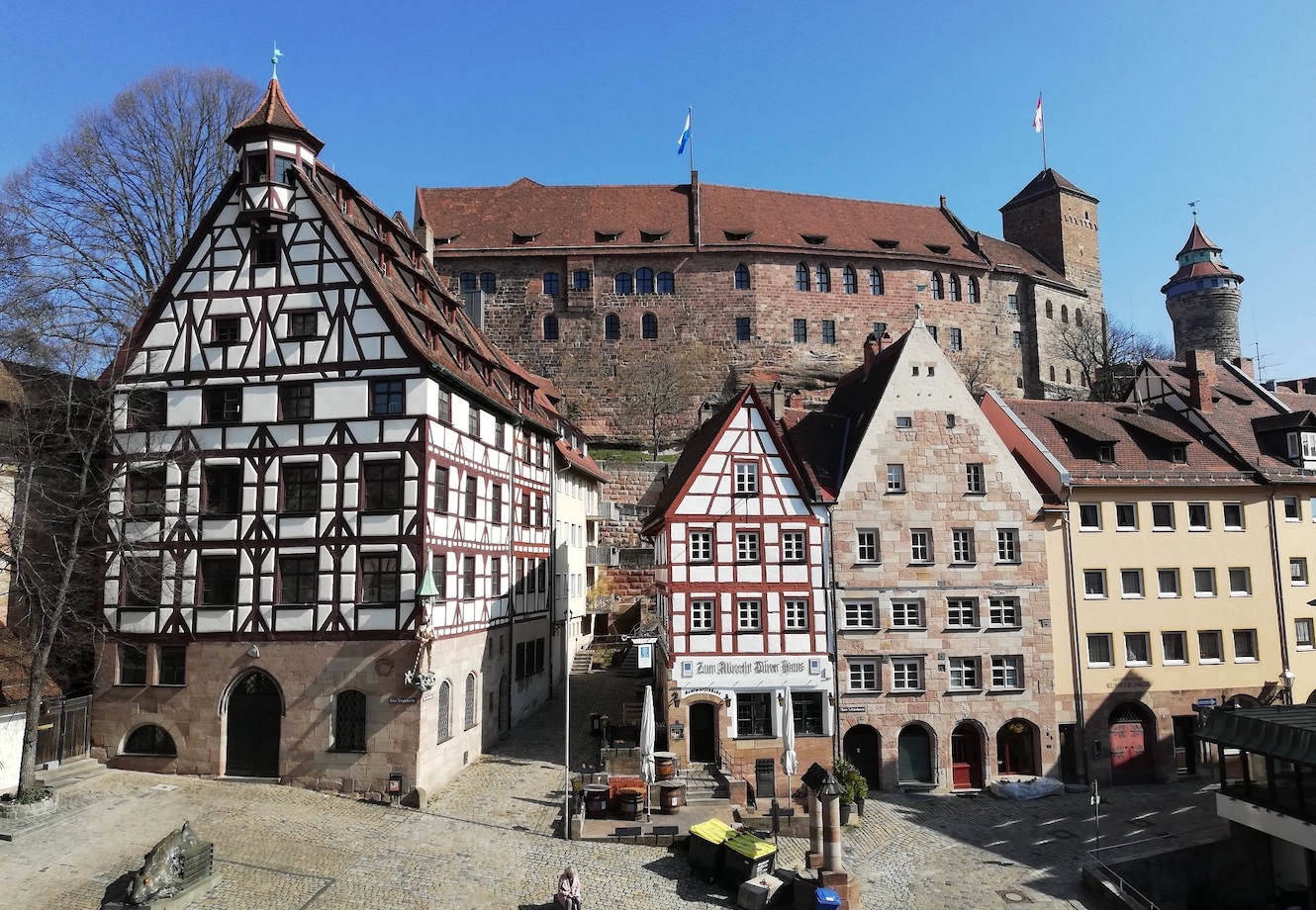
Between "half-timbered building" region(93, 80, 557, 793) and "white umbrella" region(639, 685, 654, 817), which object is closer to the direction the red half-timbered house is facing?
the white umbrella

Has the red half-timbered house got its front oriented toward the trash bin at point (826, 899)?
yes

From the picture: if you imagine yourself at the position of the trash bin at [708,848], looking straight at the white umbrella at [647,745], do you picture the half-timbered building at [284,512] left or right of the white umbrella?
left

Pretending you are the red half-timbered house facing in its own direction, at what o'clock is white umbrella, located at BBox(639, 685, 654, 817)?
The white umbrella is roughly at 1 o'clock from the red half-timbered house.

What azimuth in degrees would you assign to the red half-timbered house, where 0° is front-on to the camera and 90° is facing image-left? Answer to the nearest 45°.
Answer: approximately 0°

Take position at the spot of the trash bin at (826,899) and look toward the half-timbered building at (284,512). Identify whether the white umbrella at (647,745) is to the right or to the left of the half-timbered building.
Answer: right

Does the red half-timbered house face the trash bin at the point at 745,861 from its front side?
yes

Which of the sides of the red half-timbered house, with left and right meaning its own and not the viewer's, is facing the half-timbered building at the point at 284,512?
right

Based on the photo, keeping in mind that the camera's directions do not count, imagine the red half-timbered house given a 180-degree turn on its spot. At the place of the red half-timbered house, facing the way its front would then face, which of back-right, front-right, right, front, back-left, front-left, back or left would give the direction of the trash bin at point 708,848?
back

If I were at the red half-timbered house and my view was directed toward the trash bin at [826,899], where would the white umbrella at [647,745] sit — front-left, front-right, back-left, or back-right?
front-right
